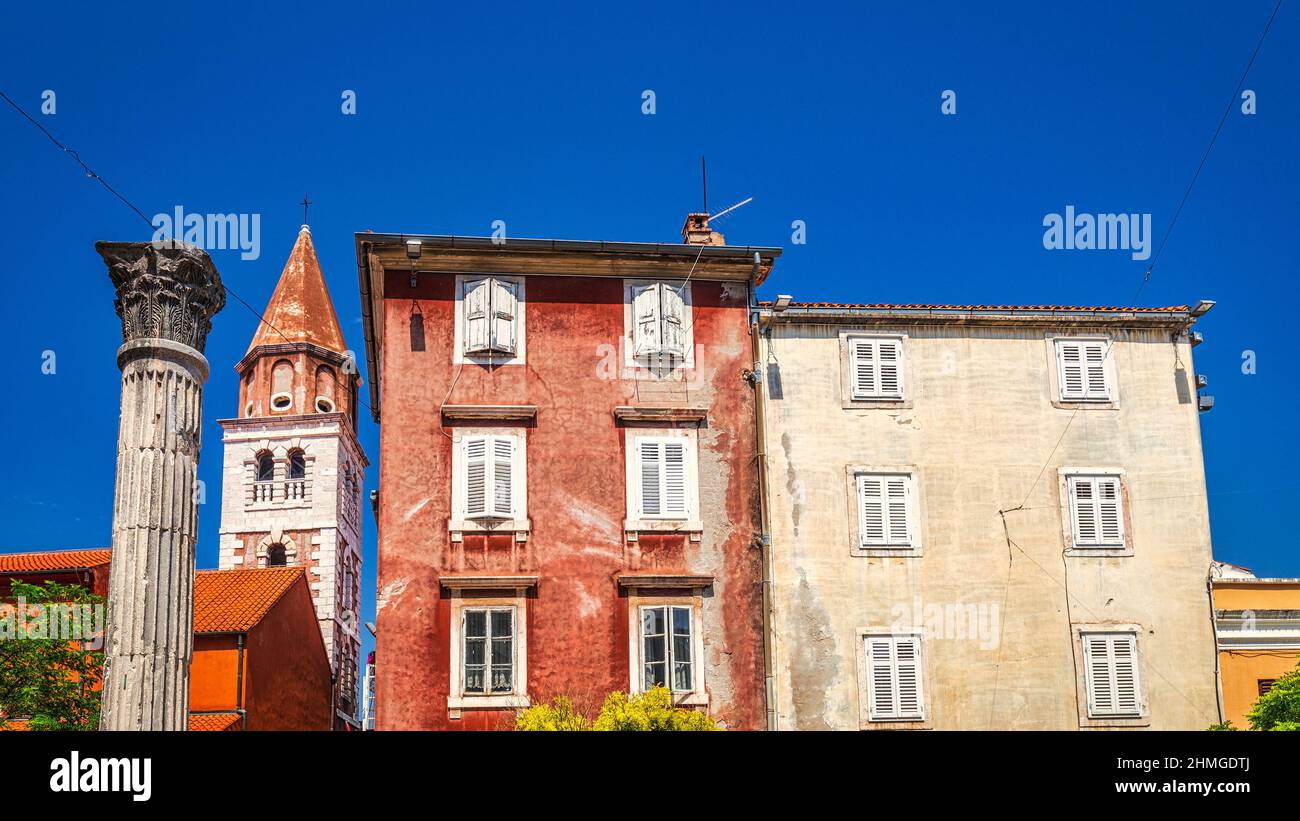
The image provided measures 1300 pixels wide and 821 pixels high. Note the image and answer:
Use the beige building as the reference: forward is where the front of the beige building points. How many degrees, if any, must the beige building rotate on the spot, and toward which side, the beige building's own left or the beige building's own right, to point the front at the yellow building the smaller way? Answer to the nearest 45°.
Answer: approximately 90° to the beige building's own left

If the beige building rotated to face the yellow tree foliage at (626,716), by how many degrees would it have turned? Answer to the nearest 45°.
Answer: approximately 45° to its right

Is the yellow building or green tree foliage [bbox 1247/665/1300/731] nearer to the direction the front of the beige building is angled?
the green tree foliage

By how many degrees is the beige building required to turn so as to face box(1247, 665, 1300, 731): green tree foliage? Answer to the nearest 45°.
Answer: approximately 45° to its left

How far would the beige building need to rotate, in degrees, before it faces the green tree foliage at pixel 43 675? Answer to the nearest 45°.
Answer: approximately 90° to its right

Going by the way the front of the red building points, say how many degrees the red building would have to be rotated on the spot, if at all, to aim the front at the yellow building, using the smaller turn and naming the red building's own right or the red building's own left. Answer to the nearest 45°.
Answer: approximately 90° to the red building's own left

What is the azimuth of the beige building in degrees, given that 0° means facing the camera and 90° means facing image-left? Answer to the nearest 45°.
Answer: approximately 0°

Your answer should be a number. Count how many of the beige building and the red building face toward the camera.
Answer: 2

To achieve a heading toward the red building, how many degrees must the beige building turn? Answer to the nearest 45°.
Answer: approximately 90° to its right

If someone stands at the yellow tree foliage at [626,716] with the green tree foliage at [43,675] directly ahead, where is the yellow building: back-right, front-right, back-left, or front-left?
back-right
